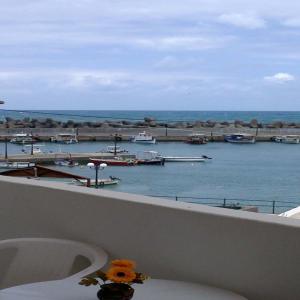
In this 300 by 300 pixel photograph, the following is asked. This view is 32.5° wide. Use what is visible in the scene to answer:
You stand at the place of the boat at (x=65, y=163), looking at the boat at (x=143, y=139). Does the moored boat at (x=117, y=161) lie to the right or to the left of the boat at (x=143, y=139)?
right

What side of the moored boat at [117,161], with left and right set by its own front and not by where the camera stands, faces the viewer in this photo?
left
